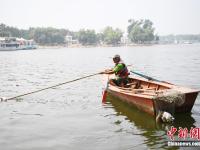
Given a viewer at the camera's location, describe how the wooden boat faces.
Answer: facing away from the viewer and to the left of the viewer

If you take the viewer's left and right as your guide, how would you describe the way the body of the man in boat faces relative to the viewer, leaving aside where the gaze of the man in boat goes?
facing to the left of the viewer

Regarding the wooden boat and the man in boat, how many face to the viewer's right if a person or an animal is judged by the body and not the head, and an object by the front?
0
